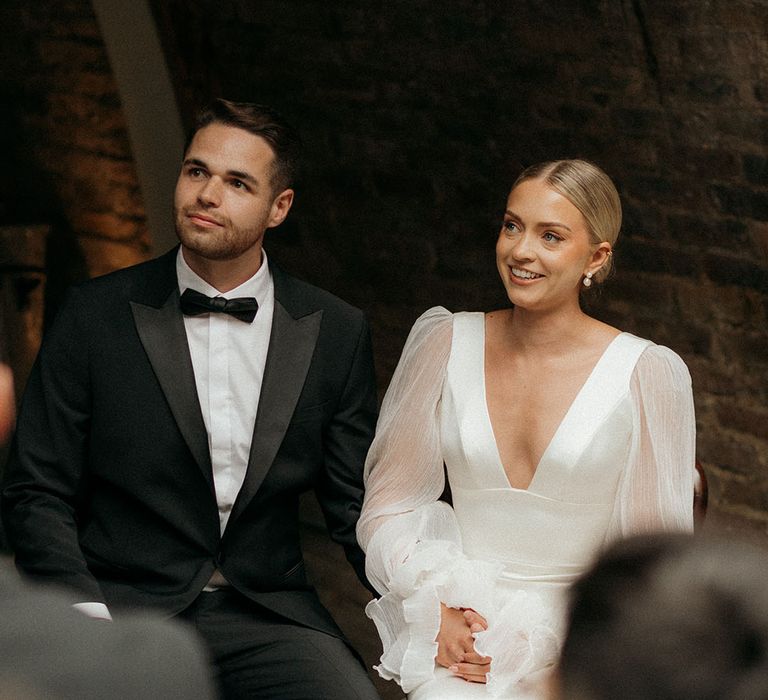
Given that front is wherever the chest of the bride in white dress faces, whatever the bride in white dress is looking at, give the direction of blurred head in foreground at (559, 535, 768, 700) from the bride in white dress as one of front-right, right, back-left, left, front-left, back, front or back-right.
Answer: front-left

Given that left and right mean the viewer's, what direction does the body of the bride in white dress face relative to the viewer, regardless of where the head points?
facing the viewer and to the left of the viewer

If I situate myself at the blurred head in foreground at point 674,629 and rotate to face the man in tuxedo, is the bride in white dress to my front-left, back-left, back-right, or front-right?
front-right

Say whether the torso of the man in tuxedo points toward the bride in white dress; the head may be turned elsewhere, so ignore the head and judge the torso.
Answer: no

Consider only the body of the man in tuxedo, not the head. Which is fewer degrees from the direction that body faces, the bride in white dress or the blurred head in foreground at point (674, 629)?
the blurred head in foreground

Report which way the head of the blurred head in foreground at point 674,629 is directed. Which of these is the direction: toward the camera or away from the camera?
away from the camera

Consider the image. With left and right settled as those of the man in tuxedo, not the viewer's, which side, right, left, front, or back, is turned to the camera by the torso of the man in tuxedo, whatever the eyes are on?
front

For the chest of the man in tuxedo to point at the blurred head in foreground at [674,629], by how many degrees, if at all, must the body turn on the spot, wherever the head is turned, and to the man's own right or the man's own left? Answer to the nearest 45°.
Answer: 0° — they already face them

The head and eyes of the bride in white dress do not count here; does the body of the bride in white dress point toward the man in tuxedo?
no

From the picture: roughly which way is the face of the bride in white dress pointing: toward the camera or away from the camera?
toward the camera

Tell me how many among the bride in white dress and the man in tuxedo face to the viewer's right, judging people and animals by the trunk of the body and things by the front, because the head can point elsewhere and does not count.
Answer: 0
